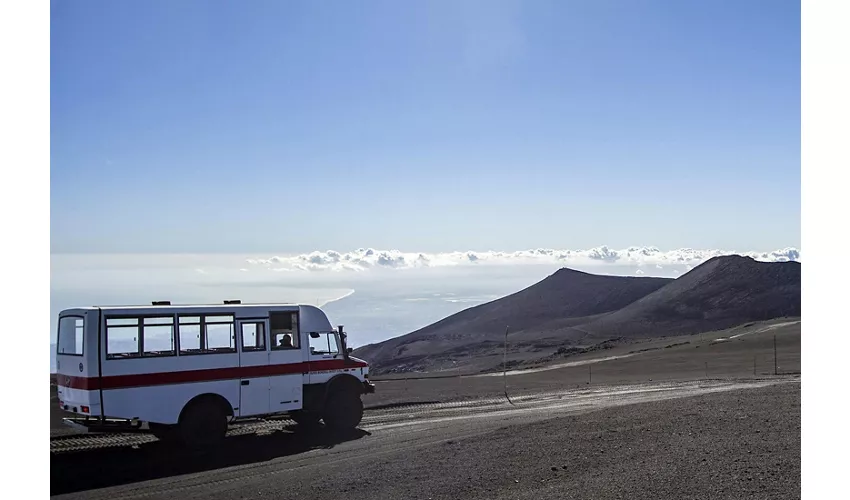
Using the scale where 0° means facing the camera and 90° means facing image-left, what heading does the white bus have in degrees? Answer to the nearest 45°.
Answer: approximately 225°
